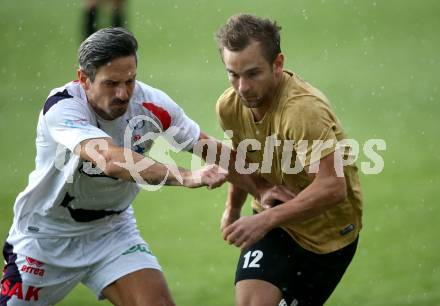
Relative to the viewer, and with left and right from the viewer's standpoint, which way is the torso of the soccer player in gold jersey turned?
facing the viewer and to the left of the viewer

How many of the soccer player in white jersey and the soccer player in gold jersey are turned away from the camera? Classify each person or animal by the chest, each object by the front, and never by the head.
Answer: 0

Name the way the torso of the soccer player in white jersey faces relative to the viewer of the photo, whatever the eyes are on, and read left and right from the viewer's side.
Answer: facing the viewer and to the right of the viewer

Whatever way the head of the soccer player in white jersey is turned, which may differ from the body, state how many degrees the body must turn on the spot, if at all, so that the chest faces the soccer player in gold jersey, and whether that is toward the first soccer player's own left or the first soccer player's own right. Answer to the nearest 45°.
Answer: approximately 45° to the first soccer player's own left

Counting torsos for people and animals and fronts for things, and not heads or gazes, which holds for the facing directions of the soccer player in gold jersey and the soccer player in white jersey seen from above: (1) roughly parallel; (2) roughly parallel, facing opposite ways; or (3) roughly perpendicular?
roughly perpendicular

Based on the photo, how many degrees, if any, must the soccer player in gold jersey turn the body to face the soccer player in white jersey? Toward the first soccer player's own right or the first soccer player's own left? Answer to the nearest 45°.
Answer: approximately 45° to the first soccer player's own right
